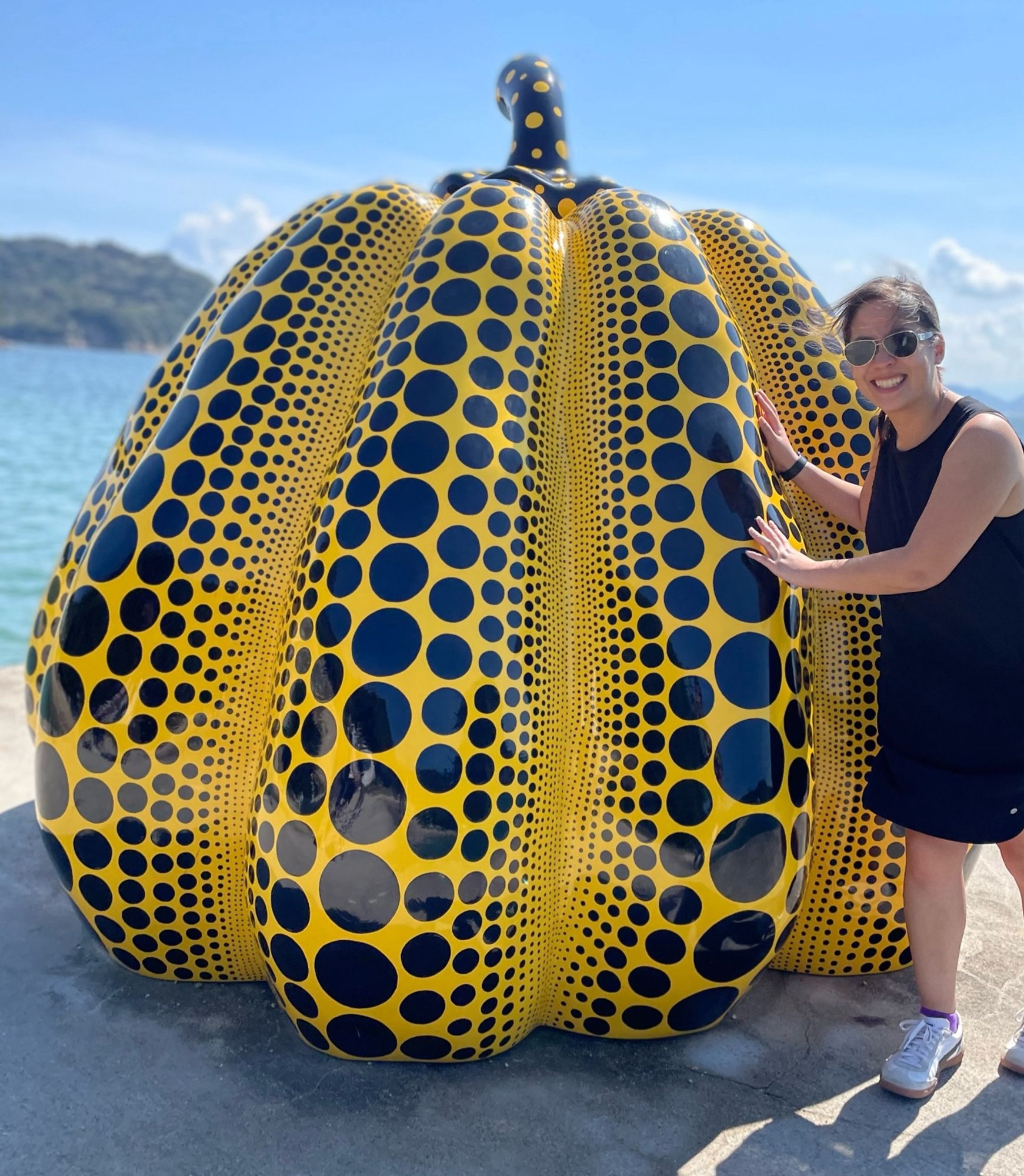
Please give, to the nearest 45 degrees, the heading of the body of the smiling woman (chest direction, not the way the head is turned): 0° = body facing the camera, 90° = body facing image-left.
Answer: approximately 45°
